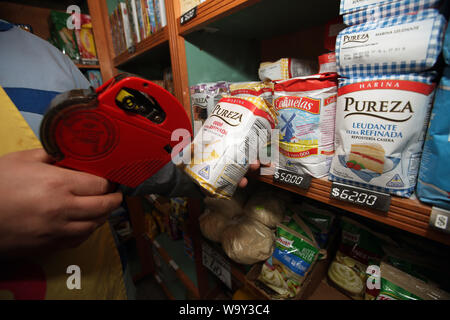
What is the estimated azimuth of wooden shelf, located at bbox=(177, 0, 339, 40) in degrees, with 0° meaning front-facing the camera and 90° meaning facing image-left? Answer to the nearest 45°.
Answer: approximately 45°

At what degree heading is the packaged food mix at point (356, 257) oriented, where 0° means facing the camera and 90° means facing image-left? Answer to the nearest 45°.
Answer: approximately 0°

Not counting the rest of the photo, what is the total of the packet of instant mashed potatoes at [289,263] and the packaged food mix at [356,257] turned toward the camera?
2
